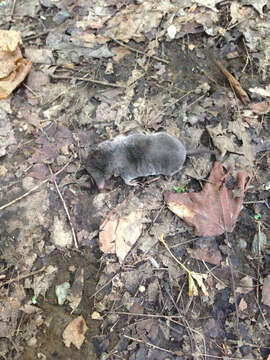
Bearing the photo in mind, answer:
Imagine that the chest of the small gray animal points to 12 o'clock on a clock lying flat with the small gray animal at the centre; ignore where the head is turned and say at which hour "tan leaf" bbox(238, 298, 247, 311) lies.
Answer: The tan leaf is roughly at 8 o'clock from the small gray animal.

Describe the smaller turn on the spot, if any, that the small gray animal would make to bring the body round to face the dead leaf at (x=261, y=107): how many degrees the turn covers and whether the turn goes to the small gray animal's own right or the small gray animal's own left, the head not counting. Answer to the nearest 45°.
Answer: approximately 135° to the small gray animal's own right

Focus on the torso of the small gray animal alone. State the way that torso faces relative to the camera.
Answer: to the viewer's left

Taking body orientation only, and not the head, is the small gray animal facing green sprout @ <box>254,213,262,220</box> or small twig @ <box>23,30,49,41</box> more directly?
the small twig

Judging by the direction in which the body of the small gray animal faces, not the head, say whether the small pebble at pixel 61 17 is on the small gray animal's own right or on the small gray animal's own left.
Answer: on the small gray animal's own right

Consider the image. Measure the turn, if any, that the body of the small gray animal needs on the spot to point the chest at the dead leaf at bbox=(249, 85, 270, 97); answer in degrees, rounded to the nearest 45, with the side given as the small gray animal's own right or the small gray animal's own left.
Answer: approximately 135° to the small gray animal's own right

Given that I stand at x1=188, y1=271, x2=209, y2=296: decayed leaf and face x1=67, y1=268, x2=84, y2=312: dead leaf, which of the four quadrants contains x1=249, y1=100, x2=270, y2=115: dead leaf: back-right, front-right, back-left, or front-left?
back-right

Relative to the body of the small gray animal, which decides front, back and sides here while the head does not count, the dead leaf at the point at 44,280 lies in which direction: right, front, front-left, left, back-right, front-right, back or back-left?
front-left
